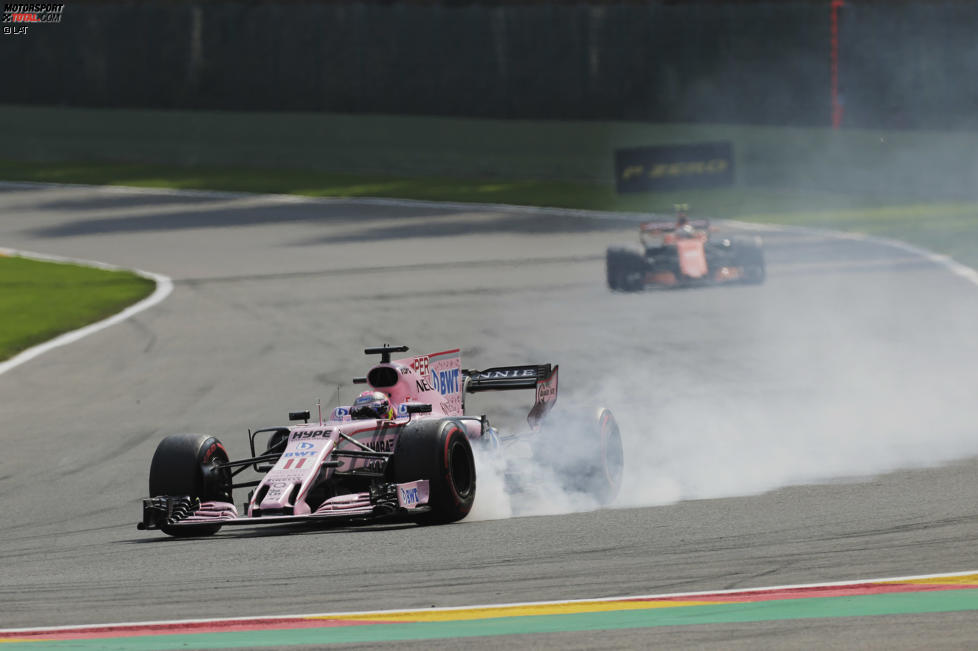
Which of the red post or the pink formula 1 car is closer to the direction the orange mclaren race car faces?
the pink formula 1 car

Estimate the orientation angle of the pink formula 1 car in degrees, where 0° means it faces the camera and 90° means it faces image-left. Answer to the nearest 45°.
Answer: approximately 45°

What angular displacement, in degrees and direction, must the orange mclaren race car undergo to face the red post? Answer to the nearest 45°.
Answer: approximately 180°

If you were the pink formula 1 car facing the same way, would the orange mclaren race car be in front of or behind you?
behind

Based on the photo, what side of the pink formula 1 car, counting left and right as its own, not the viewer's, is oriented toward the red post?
back

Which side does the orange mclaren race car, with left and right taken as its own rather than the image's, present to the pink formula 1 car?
front

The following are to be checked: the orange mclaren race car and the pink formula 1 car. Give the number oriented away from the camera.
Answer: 0

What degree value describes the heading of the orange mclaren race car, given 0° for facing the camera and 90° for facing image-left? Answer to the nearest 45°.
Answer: approximately 0°
